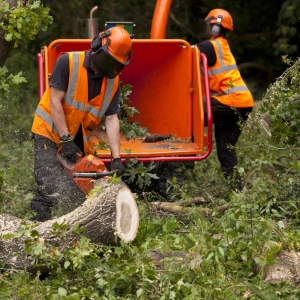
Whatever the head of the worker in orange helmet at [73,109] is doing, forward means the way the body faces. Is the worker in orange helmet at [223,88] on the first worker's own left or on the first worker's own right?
on the first worker's own left

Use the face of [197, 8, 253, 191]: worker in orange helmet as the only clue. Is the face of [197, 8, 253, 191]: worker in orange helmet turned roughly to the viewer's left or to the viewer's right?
to the viewer's left

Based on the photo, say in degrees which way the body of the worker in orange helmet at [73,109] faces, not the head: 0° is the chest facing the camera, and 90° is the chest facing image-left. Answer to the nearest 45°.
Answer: approximately 315°

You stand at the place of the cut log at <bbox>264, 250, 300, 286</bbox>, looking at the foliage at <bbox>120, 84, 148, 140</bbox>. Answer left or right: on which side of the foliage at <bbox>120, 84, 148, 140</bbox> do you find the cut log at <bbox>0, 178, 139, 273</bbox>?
left

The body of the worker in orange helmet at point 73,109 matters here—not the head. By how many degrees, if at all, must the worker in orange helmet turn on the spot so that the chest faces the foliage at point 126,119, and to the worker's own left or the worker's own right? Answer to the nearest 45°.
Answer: approximately 135° to the worker's own left

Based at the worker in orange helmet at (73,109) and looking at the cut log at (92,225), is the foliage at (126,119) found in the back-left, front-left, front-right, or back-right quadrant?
back-left

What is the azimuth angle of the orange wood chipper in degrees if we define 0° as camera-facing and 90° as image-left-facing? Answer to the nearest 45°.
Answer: approximately 0°
